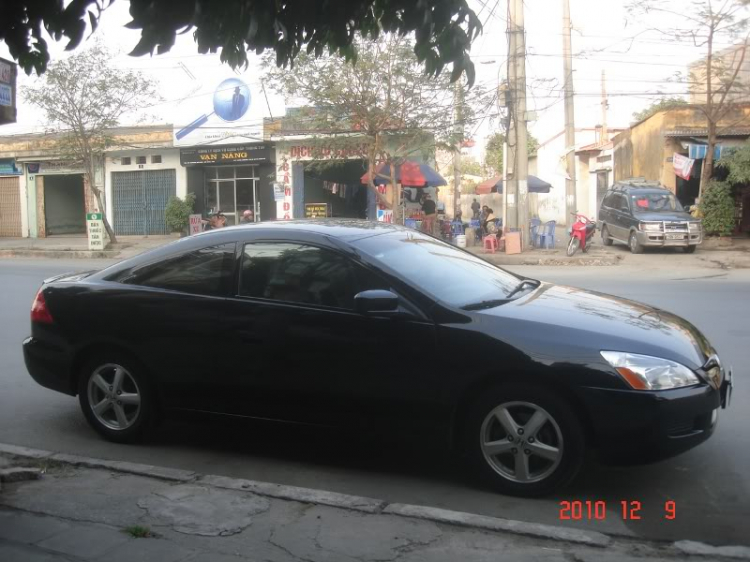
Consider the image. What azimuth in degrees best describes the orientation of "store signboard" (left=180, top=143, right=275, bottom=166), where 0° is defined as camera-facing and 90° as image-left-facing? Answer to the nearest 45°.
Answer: approximately 0°

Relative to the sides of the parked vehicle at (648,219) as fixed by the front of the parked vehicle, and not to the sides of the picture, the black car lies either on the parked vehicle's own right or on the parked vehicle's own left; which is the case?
on the parked vehicle's own right

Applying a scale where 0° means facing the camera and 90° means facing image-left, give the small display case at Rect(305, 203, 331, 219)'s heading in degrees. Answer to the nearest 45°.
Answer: approximately 0°

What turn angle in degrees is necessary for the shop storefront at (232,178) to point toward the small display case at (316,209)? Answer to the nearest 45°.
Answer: approximately 45° to its left

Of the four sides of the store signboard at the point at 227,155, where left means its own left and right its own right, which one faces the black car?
front

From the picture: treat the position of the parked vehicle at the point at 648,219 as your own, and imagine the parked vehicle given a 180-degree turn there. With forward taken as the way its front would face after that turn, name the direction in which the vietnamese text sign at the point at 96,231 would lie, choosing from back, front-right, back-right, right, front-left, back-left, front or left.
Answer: front-left

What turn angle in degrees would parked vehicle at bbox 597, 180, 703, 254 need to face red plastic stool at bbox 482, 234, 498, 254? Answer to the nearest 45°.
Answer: approximately 135° to its right

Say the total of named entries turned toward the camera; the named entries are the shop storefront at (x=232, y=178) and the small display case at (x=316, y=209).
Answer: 2
